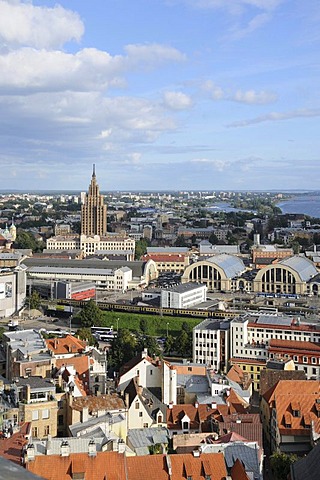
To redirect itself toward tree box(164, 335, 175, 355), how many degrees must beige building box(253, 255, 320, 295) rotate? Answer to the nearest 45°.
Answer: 0° — it already faces it

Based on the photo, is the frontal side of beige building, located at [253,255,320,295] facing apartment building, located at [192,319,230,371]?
yes

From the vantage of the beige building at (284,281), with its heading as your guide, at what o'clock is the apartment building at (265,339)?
The apartment building is roughly at 12 o'clock from the beige building.

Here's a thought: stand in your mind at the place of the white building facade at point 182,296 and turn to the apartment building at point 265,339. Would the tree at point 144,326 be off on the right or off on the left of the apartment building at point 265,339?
right

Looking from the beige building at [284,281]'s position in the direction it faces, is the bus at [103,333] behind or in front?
in front

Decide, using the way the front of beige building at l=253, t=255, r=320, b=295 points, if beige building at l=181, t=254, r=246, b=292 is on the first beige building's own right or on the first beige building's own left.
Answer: on the first beige building's own right

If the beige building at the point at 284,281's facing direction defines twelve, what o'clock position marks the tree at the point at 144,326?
The tree is roughly at 1 o'clock from the beige building.

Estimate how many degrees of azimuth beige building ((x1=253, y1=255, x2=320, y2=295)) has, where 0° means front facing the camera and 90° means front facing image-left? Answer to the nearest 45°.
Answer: approximately 0°

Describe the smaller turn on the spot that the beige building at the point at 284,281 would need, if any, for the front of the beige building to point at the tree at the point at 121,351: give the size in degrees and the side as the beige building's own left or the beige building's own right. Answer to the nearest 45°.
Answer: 0° — it already faces it

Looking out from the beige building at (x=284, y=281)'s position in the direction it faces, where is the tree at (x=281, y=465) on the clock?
The tree is roughly at 12 o'clock from the beige building.

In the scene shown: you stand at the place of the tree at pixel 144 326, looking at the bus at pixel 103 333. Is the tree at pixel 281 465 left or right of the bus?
left

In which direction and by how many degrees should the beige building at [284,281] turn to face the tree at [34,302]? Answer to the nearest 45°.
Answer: approximately 45° to its right
